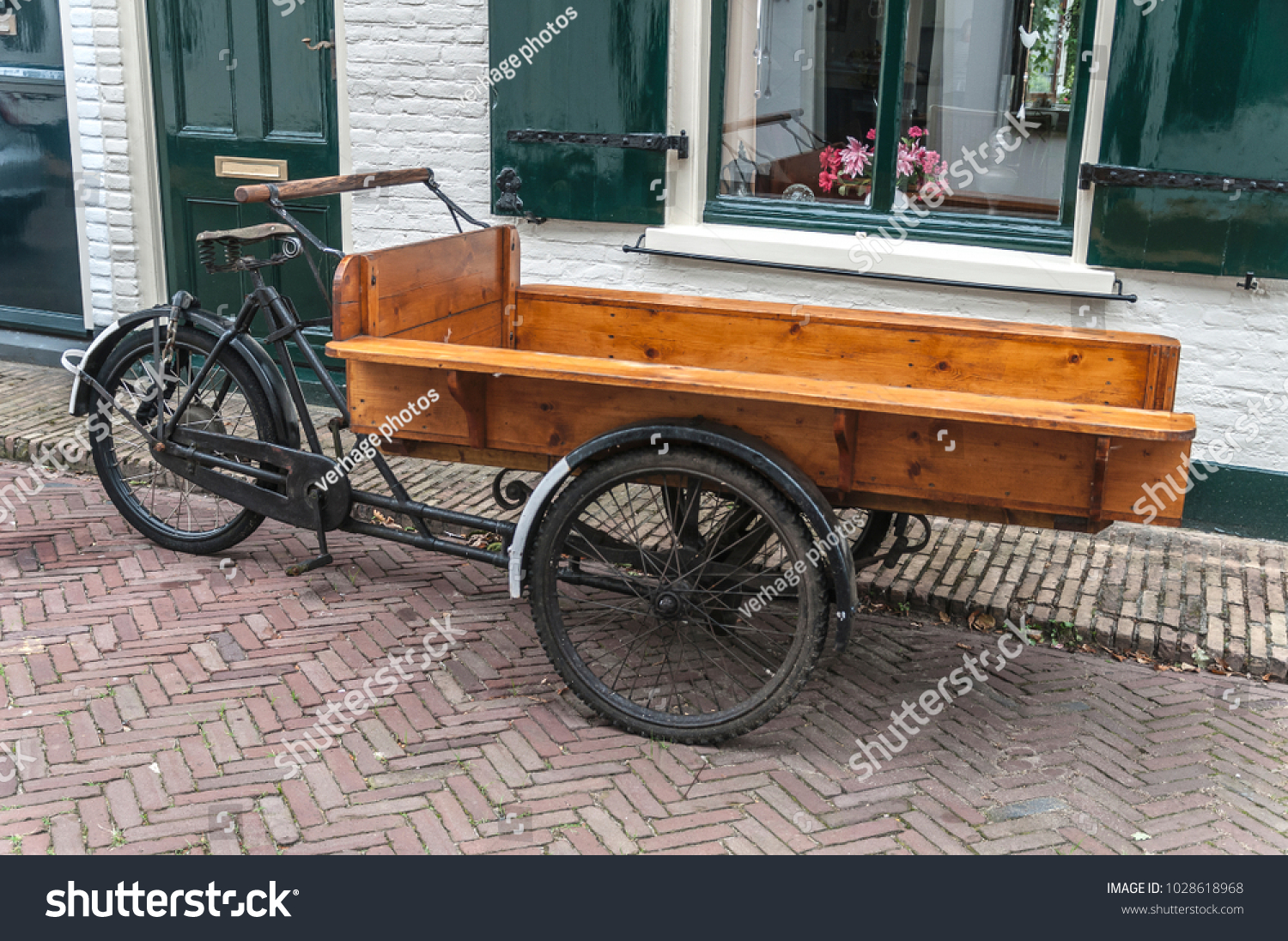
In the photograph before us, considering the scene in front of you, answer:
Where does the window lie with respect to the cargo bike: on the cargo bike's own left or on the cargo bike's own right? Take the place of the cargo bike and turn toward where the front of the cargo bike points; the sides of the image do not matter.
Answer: on the cargo bike's own left

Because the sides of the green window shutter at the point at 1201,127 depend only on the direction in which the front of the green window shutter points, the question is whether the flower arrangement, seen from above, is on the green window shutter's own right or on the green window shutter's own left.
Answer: on the green window shutter's own right

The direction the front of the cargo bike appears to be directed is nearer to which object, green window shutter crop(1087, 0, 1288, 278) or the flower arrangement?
the green window shutter

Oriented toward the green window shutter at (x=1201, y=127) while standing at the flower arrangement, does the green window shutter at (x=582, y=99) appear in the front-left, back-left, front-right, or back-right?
back-right

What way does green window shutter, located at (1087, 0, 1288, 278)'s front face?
toward the camera

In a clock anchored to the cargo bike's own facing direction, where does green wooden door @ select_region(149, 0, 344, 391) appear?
The green wooden door is roughly at 8 o'clock from the cargo bike.

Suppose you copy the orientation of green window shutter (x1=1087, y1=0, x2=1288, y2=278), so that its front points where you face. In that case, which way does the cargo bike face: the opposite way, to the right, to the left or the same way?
to the left

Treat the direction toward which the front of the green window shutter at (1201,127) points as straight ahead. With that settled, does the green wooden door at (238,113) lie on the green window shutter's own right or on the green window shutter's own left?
on the green window shutter's own right

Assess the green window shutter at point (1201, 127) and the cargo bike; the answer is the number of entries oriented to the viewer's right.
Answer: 1

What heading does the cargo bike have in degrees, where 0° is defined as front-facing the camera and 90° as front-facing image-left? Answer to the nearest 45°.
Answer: approximately 270°

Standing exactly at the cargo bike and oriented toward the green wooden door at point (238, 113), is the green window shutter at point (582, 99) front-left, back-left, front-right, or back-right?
front-right

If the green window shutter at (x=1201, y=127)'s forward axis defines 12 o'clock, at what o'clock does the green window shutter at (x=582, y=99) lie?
the green window shutter at (x=582, y=99) is roughly at 3 o'clock from the green window shutter at (x=1201, y=127).

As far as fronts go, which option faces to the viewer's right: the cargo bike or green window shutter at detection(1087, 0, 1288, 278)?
the cargo bike

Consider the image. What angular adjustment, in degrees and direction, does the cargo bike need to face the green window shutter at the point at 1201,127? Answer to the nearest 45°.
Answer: approximately 45° to its left

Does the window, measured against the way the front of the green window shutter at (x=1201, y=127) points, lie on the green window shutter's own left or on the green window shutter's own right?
on the green window shutter's own right
